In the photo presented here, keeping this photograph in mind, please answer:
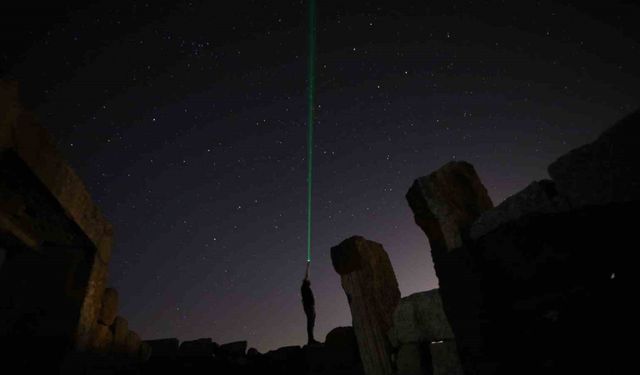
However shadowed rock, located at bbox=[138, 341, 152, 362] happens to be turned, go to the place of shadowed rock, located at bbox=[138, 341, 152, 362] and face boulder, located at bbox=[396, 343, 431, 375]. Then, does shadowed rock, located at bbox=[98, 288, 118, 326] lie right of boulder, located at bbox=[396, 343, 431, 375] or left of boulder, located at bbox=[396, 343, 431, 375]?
right
